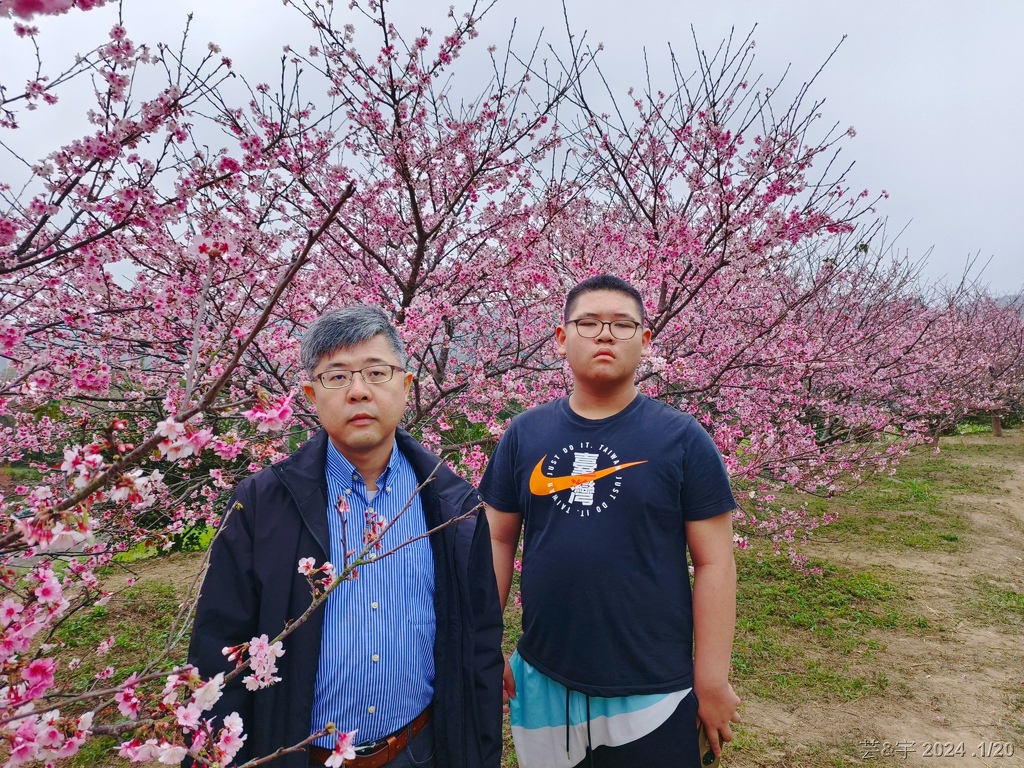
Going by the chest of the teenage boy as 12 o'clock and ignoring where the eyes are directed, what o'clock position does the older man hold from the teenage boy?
The older man is roughly at 2 o'clock from the teenage boy.

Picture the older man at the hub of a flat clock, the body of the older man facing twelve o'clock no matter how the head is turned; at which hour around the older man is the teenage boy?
The teenage boy is roughly at 9 o'clock from the older man.

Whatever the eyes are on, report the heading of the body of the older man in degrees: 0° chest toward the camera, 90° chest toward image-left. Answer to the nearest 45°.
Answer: approximately 0°

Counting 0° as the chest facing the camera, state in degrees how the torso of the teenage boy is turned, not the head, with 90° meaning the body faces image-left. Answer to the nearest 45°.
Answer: approximately 0°

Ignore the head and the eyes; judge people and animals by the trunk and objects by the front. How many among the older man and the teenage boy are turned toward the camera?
2
